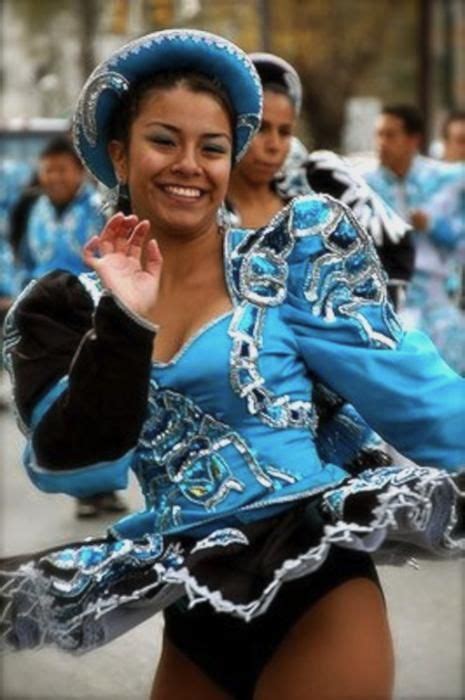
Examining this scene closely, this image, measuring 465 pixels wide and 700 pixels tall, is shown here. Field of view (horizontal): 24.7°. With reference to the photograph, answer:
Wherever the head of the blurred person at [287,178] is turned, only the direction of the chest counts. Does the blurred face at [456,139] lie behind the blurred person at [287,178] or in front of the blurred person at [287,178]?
behind

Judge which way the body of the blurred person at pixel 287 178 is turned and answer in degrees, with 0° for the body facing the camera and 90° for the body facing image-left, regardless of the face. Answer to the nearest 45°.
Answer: approximately 45°

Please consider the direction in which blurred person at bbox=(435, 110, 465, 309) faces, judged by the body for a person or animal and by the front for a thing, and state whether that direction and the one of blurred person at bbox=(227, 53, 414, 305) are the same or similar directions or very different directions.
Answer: same or similar directions

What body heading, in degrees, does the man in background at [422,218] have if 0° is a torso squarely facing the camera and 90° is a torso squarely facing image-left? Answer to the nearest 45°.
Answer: approximately 45°

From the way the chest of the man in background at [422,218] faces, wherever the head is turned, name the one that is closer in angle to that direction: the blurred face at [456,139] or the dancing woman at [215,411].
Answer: the dancing woman

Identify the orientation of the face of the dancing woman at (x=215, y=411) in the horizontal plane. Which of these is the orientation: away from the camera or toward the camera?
toward the camera

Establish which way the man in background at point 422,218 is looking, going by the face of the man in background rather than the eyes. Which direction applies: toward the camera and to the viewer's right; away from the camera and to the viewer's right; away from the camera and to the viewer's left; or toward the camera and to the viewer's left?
toward the camera and to the viewer's left

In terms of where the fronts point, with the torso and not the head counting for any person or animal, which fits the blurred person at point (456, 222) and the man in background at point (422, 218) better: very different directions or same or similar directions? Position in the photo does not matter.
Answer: same or similar directions

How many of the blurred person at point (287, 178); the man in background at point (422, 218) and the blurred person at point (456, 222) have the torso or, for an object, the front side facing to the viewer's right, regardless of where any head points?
0

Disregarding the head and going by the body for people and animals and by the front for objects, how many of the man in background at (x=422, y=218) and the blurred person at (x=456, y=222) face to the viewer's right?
0

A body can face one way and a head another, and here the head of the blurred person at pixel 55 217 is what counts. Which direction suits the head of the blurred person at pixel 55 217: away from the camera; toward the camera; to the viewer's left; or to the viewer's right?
toward the camera
